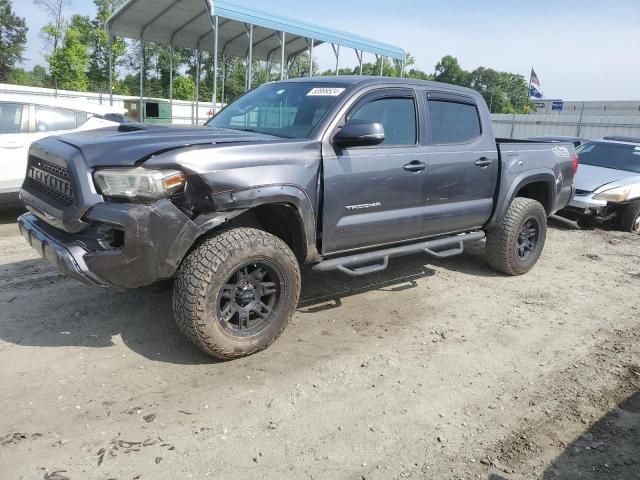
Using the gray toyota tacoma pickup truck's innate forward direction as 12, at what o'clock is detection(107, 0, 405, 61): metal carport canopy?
The metal carport canopy is roughly at 4 o'clock from the gray toyota tacoma pickup truck.

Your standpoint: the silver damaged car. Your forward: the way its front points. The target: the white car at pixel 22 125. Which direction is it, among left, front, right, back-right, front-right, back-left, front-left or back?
front

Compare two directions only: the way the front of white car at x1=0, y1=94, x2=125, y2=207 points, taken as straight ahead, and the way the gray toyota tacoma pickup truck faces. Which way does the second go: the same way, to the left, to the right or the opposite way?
the same way

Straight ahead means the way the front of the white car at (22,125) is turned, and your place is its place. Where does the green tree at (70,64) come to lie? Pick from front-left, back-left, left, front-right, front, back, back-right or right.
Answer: right

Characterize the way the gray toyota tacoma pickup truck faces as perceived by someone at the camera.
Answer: facing the viewer and to the left of the viewer

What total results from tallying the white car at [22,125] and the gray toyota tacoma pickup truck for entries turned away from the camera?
0

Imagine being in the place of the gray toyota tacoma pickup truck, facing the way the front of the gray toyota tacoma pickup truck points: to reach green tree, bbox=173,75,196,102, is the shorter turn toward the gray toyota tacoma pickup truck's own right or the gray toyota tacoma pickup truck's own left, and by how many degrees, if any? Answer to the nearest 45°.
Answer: approximately 135° to the gray toyota tacoma pickup truck's own right

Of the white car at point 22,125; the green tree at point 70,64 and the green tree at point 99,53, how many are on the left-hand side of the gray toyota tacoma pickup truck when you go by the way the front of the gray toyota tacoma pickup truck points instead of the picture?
0

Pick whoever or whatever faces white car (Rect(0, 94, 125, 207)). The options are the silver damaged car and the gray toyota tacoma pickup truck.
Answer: the silver damaged car

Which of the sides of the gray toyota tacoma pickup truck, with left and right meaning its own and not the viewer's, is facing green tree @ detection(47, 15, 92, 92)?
right

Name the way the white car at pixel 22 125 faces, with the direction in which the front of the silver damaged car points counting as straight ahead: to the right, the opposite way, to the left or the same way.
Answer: the same way

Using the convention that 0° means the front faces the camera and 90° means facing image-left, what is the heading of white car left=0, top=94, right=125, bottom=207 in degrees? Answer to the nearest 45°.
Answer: approximately 90°
